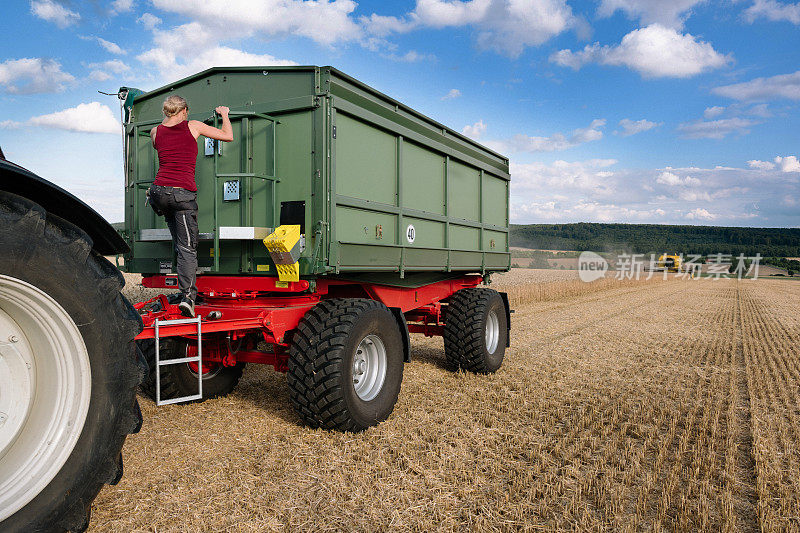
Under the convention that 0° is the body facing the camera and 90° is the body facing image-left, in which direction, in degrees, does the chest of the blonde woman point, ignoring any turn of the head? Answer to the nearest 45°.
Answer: approximately 180°
